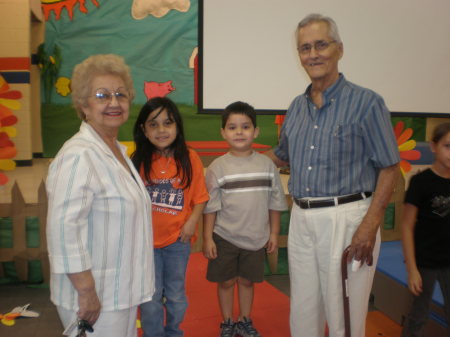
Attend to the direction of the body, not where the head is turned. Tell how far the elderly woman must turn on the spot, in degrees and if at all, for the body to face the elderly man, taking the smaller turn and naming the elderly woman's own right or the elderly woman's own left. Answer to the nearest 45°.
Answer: approximately 45° to the elderly woman's own left

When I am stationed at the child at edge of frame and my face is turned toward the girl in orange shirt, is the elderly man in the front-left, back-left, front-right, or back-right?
front-left

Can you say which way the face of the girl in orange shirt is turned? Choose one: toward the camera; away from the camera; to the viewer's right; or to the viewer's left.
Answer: toward the camera

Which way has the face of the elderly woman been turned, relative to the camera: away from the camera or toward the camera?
toward the camera

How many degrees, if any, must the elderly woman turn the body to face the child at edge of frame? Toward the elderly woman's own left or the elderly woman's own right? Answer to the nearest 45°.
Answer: approximately 45° to the elderly woman's own left

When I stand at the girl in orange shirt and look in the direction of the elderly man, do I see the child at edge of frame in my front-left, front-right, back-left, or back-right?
front-left

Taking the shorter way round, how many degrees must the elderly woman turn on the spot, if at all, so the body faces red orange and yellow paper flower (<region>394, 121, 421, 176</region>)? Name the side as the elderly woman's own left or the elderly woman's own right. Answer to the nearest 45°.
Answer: approximately 90° to the elderly woman's own left

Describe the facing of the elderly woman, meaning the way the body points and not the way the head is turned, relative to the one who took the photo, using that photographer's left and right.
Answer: facing the viewer and to the right of the viewer

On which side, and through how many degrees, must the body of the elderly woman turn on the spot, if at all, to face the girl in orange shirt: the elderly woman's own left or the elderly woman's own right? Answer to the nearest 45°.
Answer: approximately 90° to the elderly woman's own left
